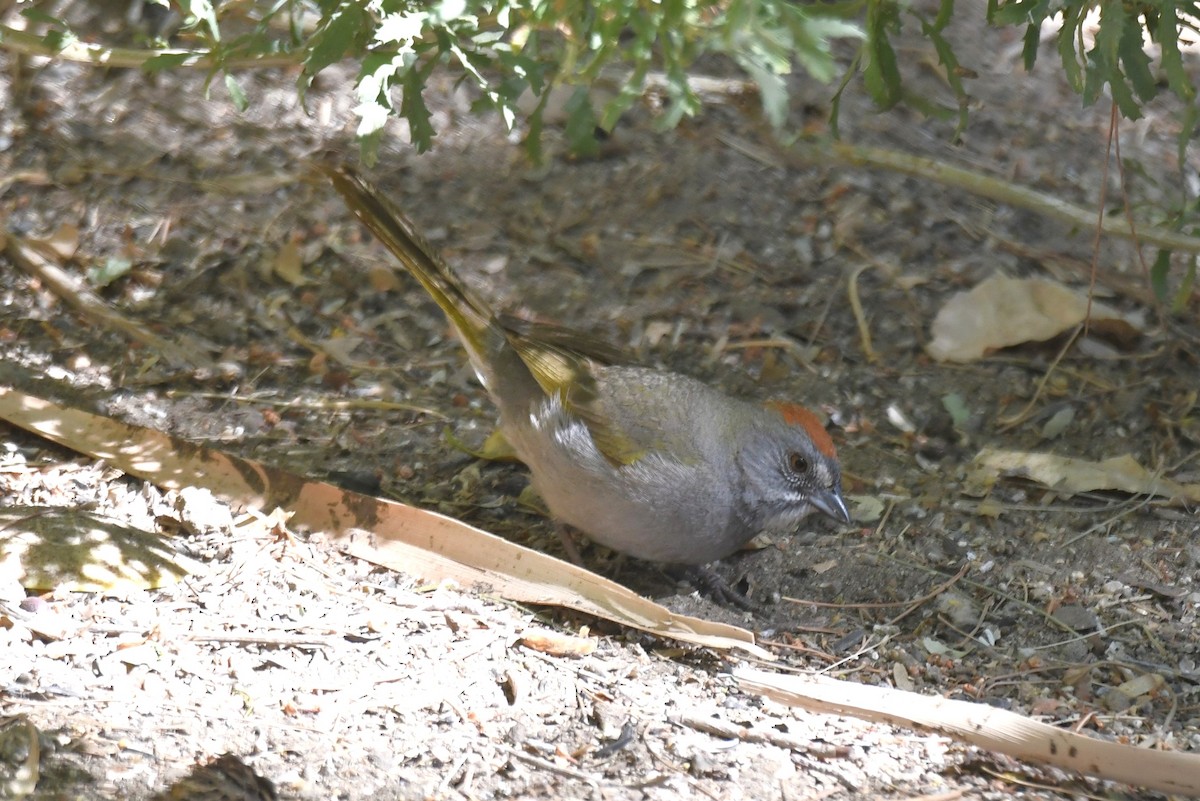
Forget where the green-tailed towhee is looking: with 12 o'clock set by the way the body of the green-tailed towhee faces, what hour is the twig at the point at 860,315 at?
The twig is roughly at 10 o'clock from the green-tailed towhee.

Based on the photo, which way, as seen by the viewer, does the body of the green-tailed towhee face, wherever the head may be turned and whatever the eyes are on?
to the viewer's right

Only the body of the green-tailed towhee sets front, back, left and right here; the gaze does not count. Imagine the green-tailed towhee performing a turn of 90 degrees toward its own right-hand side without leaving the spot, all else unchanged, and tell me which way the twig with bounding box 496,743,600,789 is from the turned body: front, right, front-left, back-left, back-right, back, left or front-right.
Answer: front

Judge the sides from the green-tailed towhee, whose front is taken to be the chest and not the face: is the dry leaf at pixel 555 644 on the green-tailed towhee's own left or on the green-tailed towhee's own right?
on the green-tailed towhee's own right

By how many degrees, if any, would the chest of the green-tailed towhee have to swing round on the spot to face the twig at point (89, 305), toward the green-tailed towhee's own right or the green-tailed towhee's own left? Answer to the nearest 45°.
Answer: approximately 135° to the green-tailed towhee's own left

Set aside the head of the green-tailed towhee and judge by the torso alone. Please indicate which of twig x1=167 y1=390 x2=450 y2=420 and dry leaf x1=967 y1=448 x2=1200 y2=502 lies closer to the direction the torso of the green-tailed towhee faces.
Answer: the dry leaf

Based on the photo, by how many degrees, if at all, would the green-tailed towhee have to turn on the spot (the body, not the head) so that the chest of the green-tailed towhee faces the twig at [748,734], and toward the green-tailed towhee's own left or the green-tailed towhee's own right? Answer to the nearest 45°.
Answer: approximately 90° to the green-tailed towhee's own right
